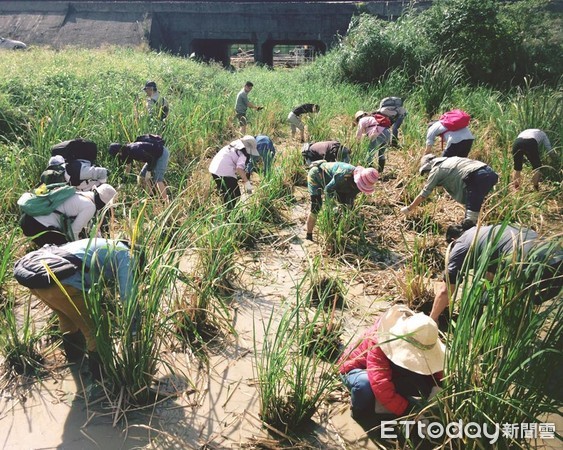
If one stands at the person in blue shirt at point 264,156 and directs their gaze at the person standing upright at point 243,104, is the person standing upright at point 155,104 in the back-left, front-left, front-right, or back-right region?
front-left

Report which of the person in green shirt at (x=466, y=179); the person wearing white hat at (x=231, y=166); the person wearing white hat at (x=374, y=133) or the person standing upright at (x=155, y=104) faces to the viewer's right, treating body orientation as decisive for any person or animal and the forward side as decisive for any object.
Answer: the person wearing white hat at (x=231, y=166)

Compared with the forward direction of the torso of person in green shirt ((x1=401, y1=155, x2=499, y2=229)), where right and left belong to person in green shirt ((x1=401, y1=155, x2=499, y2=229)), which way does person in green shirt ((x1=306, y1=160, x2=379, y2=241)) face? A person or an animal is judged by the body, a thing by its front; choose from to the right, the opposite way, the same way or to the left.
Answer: the opposite way

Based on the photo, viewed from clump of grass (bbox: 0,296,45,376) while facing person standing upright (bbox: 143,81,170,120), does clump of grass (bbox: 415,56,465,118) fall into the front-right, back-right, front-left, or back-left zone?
front-right

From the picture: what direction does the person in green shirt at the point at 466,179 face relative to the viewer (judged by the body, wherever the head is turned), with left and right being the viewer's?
facing to the left of the viewer

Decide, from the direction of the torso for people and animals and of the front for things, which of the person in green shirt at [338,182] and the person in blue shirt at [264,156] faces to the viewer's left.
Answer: the person in blue shirt

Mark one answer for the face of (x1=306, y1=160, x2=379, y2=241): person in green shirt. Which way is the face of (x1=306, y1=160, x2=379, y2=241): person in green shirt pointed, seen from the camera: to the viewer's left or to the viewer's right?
to the viewer's right

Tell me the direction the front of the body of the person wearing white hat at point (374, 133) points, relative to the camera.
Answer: to the viewer's left

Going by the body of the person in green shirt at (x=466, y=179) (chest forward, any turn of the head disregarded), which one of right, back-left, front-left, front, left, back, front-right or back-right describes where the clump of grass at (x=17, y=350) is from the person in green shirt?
front-left

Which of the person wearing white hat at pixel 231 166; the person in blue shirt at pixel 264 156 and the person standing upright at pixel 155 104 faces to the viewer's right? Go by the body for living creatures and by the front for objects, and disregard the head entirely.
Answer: the person wearing white hat
